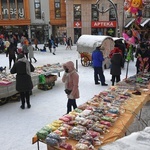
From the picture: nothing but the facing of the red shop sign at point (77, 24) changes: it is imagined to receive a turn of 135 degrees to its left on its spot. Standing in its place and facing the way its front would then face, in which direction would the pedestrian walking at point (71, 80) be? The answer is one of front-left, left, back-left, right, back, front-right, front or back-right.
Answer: back-right

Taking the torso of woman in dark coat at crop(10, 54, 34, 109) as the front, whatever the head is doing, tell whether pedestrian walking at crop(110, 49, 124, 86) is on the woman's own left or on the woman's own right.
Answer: on the woman's own right

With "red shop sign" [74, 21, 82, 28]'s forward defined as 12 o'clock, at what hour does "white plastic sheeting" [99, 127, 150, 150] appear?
The white plastic sheeting is roughly at 12 o'clock from the red shop sign.

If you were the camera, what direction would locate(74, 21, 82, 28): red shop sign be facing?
facing the viewer

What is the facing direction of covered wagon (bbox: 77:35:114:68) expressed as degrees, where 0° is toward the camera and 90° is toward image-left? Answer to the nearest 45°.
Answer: approximately 315°

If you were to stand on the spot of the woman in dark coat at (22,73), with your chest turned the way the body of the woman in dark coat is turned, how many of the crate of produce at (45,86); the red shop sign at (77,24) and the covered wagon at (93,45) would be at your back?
0

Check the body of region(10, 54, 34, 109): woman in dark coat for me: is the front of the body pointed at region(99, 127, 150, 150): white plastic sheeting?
no

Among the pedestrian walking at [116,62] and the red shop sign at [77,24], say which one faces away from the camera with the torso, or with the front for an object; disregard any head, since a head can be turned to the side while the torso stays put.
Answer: the pedestrian walking

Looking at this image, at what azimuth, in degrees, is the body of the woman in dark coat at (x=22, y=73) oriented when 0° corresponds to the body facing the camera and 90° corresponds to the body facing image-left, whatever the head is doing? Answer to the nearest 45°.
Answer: approximately 180°

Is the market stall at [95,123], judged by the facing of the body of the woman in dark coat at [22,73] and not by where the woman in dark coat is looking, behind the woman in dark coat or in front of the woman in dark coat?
behind

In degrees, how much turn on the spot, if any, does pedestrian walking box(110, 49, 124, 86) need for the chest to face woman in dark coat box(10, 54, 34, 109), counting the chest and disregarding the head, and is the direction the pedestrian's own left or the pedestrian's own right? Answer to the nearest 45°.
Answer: approximately 135° to the pedestrian's own left

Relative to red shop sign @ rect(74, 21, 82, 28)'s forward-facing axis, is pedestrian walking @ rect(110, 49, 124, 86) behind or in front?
in front
